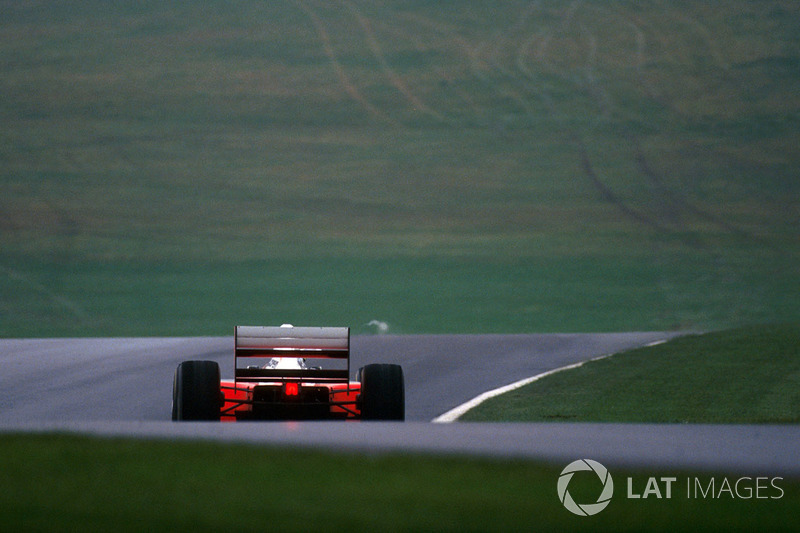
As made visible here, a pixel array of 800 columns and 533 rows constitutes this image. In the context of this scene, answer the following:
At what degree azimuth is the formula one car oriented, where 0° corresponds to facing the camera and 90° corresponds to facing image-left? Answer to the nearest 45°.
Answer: approximately 180°
